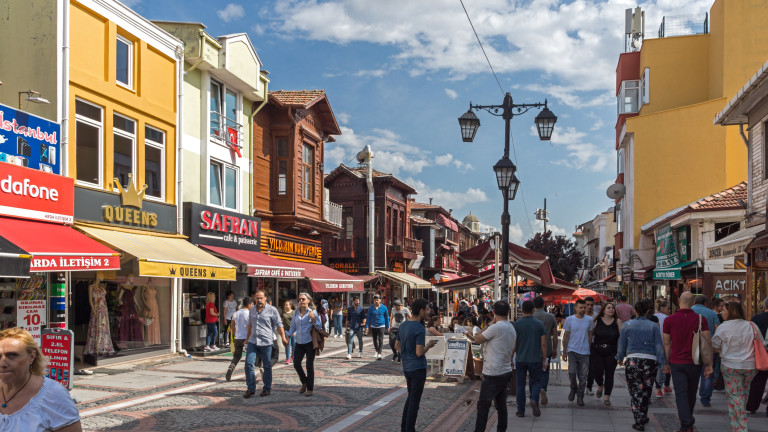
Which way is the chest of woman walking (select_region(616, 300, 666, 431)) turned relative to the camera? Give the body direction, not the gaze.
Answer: away from the camera

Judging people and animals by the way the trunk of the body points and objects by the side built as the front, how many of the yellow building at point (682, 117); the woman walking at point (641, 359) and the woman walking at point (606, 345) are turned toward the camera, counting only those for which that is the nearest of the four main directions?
1

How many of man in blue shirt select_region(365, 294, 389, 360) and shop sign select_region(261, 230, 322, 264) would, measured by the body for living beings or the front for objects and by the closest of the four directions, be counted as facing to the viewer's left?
0

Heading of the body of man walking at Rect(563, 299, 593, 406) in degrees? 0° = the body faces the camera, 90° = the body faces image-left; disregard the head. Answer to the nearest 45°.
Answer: approximately 0°

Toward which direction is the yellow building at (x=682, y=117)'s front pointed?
to the viewer's left

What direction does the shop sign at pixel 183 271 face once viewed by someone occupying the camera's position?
facing the viewer and to the right of the viewer

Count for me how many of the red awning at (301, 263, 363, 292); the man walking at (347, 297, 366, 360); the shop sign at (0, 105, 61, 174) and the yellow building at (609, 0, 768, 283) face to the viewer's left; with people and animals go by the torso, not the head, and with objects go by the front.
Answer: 1

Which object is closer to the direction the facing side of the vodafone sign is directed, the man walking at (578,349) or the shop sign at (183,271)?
the man walking

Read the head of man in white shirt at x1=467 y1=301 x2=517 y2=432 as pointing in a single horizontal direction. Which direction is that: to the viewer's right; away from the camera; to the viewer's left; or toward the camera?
away from the camera
